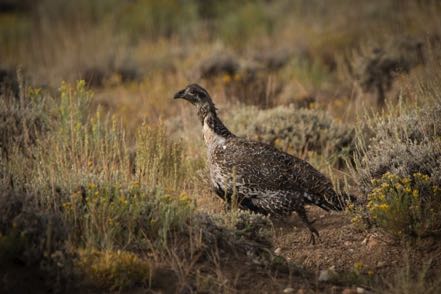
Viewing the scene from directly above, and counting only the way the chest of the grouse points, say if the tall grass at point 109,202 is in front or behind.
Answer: in front

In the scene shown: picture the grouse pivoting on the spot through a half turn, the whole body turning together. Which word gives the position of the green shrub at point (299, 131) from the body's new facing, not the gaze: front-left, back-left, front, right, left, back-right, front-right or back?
left

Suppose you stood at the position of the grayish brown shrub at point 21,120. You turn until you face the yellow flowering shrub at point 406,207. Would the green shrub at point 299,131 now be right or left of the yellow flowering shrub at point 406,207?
left

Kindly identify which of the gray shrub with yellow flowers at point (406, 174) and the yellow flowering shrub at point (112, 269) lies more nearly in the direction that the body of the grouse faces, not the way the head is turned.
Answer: the yellow flowering shrub

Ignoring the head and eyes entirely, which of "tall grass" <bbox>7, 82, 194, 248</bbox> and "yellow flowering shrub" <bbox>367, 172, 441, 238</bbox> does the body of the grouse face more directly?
the tall grass

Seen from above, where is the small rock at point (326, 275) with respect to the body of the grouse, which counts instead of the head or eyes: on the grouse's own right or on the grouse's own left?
on the grouse's own left

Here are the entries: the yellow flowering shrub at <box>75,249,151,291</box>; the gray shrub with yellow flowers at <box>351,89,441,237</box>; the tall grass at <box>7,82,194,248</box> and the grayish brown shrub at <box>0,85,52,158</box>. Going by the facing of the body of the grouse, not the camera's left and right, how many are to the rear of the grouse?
1

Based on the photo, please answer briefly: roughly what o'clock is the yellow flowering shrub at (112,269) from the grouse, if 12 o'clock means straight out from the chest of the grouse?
The yellow flowering shrub is roughly at 10 o'clock from the grouse.

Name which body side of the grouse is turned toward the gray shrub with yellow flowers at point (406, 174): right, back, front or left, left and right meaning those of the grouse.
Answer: back

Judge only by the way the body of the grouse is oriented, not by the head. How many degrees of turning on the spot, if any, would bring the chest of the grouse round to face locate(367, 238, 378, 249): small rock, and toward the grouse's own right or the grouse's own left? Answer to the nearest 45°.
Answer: approximately 135° to the grouse's own left

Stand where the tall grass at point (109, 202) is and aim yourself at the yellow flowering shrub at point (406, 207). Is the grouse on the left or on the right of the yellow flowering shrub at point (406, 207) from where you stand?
left

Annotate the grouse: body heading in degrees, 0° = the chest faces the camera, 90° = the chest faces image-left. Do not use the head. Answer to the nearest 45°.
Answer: approximately 90°

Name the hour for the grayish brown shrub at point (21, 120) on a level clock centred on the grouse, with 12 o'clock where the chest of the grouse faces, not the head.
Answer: The grayish brown shrub is roughly at 1 o'clock from the grouse.
